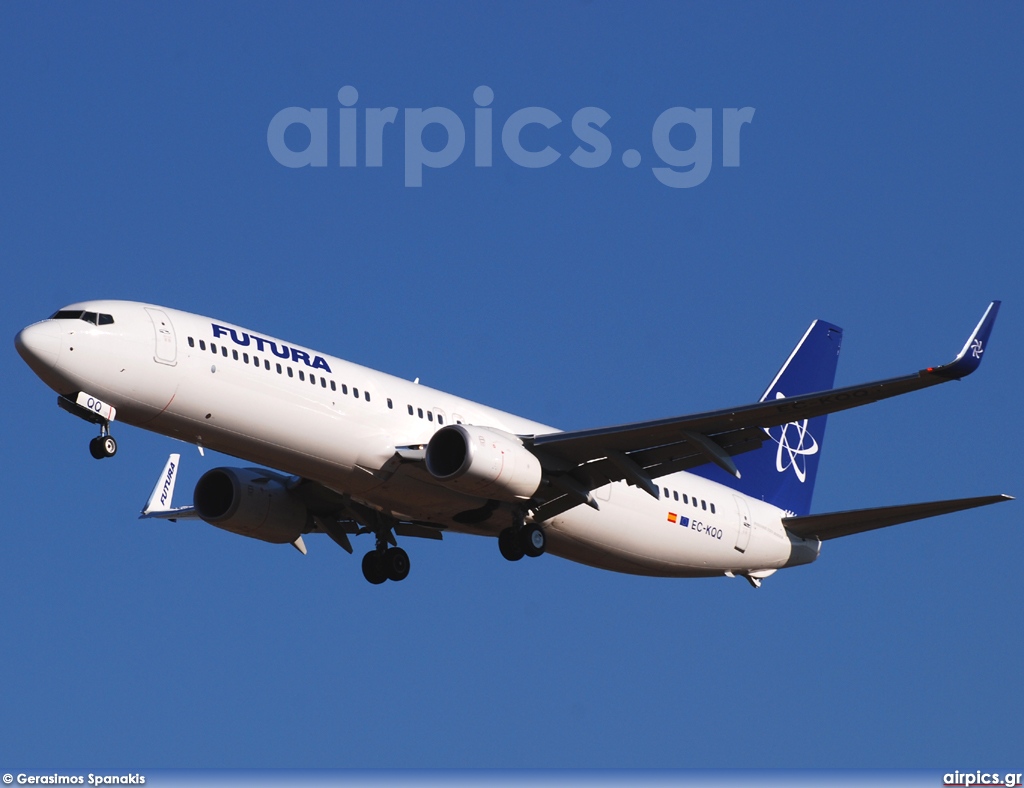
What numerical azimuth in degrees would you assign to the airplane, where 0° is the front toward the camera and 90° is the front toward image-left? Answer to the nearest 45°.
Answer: approximately 45°
